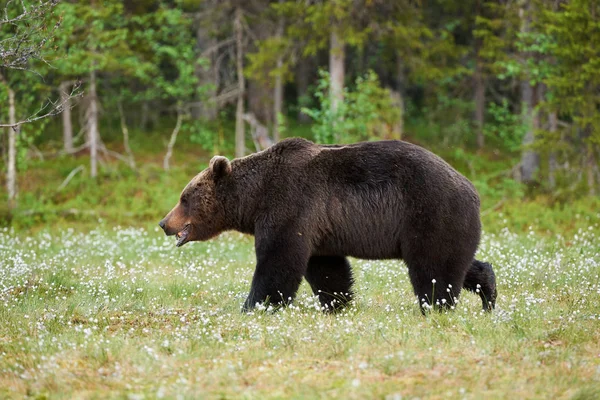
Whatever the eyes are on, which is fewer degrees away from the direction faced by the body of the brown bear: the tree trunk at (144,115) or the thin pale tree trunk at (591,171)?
the tree trunk

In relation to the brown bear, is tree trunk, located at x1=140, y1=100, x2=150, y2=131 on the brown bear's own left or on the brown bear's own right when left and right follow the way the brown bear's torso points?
on the brown bear's own right

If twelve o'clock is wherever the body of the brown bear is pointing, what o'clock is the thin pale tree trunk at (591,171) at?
The thin pale tree trunk is roughly at 4 o'clock from the brown bear.

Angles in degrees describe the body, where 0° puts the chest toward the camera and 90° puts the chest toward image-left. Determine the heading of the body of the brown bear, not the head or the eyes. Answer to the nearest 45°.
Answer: approximately 90°
